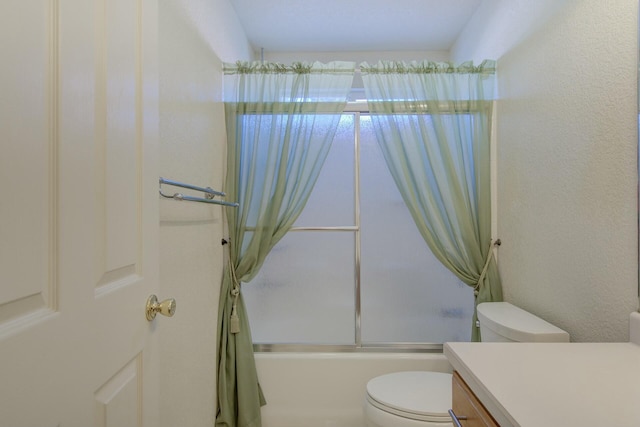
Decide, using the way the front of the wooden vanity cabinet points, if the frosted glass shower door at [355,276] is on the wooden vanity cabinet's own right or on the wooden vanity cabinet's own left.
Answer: on the wooden vanity cabinet's own right

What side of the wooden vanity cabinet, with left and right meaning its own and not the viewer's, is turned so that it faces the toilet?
right

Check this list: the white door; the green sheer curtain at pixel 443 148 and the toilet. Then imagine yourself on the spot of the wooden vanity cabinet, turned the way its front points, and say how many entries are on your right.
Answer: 2

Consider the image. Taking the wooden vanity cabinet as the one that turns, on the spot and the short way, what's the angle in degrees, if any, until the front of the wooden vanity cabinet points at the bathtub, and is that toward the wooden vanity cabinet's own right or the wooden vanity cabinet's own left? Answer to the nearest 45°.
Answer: approximately 45° to the wooden vanity cabinet's own right

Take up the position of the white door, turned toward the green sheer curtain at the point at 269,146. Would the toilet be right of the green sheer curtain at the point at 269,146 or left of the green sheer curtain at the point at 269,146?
right

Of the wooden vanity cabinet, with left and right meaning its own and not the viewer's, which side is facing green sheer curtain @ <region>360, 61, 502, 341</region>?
right

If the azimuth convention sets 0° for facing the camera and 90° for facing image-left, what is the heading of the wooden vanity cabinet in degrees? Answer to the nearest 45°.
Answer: approximately 90°

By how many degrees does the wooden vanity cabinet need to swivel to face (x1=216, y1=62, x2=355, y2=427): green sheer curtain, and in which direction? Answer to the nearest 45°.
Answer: approximately 45° to its right
